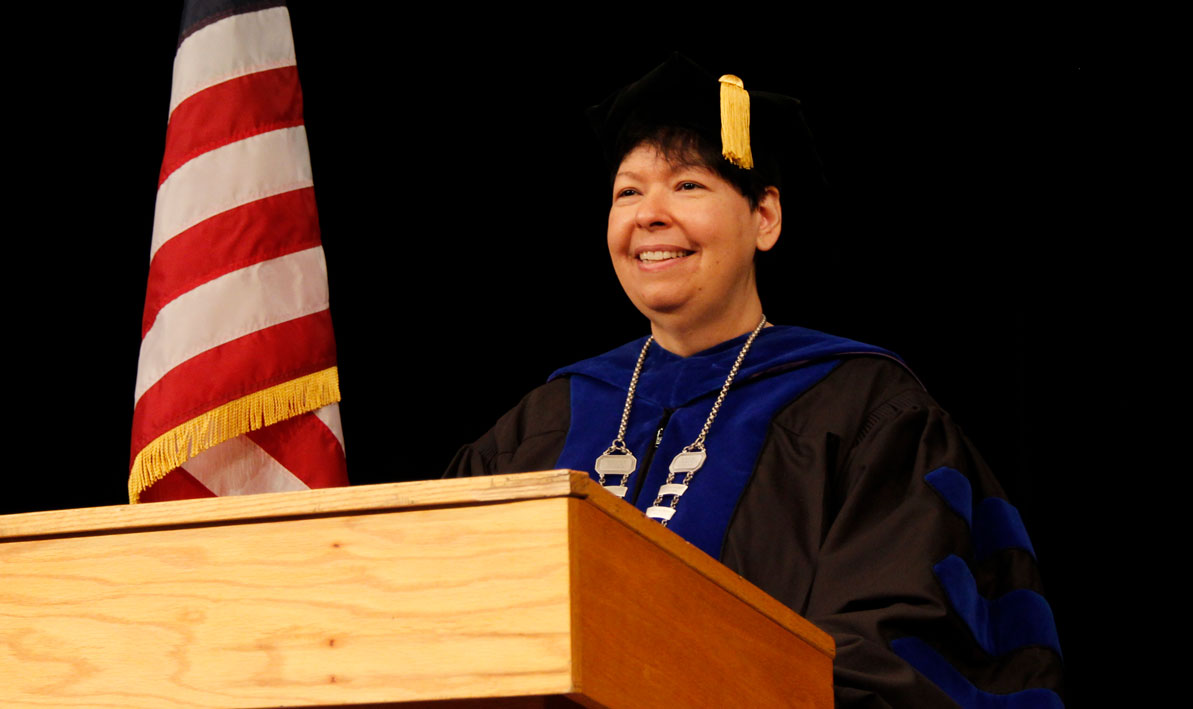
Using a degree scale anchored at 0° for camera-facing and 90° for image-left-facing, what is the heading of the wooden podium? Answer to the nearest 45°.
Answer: approximately 45°

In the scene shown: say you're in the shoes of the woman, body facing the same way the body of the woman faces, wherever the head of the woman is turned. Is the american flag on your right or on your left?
on your right

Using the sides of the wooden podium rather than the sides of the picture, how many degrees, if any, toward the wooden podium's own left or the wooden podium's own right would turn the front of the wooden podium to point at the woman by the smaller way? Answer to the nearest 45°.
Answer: approximately 180°

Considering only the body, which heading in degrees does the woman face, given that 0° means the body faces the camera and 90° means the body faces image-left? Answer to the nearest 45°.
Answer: approximately 45°
